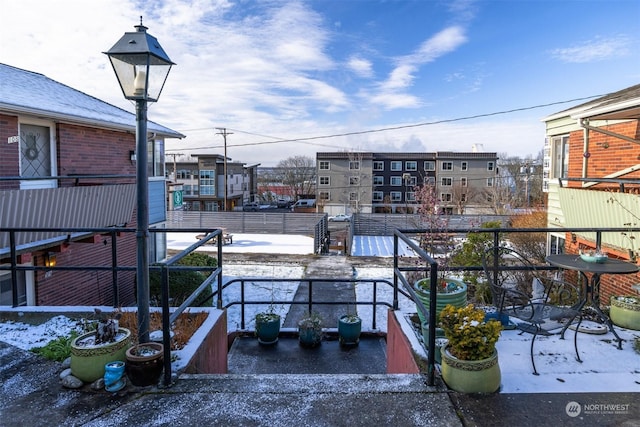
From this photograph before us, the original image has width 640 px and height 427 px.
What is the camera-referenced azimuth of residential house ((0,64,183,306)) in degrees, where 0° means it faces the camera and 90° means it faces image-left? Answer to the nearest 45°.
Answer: approximately 315°

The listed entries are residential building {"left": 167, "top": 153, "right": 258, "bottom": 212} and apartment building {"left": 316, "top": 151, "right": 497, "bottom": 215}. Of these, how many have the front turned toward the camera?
2

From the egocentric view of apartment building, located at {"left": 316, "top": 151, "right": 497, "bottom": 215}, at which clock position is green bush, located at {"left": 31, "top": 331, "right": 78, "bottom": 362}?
The green bush is roughly at 12 o'clock from the apartment building.

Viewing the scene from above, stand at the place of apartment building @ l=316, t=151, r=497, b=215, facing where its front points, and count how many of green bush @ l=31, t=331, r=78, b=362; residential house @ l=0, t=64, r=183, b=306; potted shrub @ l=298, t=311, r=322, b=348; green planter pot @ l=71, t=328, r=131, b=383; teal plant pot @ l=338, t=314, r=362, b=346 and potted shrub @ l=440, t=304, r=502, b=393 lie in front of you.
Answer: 6

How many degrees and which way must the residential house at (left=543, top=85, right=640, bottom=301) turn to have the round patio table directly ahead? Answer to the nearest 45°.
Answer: approximately 45° to its left

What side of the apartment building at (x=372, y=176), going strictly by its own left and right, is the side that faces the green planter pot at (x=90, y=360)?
front

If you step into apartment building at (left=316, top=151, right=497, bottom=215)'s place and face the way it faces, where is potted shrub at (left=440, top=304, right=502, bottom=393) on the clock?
The potted shrub is roughly at 12 o'clock from the apartment building.

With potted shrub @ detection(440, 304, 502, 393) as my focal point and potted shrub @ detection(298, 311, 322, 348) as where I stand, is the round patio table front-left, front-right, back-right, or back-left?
front-left

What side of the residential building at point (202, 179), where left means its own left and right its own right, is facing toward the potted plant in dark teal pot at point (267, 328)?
front

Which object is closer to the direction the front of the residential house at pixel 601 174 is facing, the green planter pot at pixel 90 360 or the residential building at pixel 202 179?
the green planter pot

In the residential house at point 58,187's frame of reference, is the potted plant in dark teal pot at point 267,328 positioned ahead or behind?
ahead

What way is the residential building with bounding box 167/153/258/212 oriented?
toward the camera

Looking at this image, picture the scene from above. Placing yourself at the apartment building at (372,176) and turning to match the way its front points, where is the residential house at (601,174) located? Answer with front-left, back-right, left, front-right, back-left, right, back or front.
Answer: front

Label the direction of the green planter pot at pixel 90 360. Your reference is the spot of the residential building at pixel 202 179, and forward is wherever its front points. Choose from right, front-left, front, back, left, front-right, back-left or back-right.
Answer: front

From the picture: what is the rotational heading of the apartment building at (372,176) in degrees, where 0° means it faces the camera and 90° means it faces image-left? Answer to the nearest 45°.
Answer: approximately 0°

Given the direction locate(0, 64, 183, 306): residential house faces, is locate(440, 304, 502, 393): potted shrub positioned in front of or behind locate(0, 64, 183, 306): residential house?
in front

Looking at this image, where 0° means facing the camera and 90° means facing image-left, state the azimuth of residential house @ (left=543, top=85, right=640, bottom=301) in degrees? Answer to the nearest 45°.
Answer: approximately 45°
